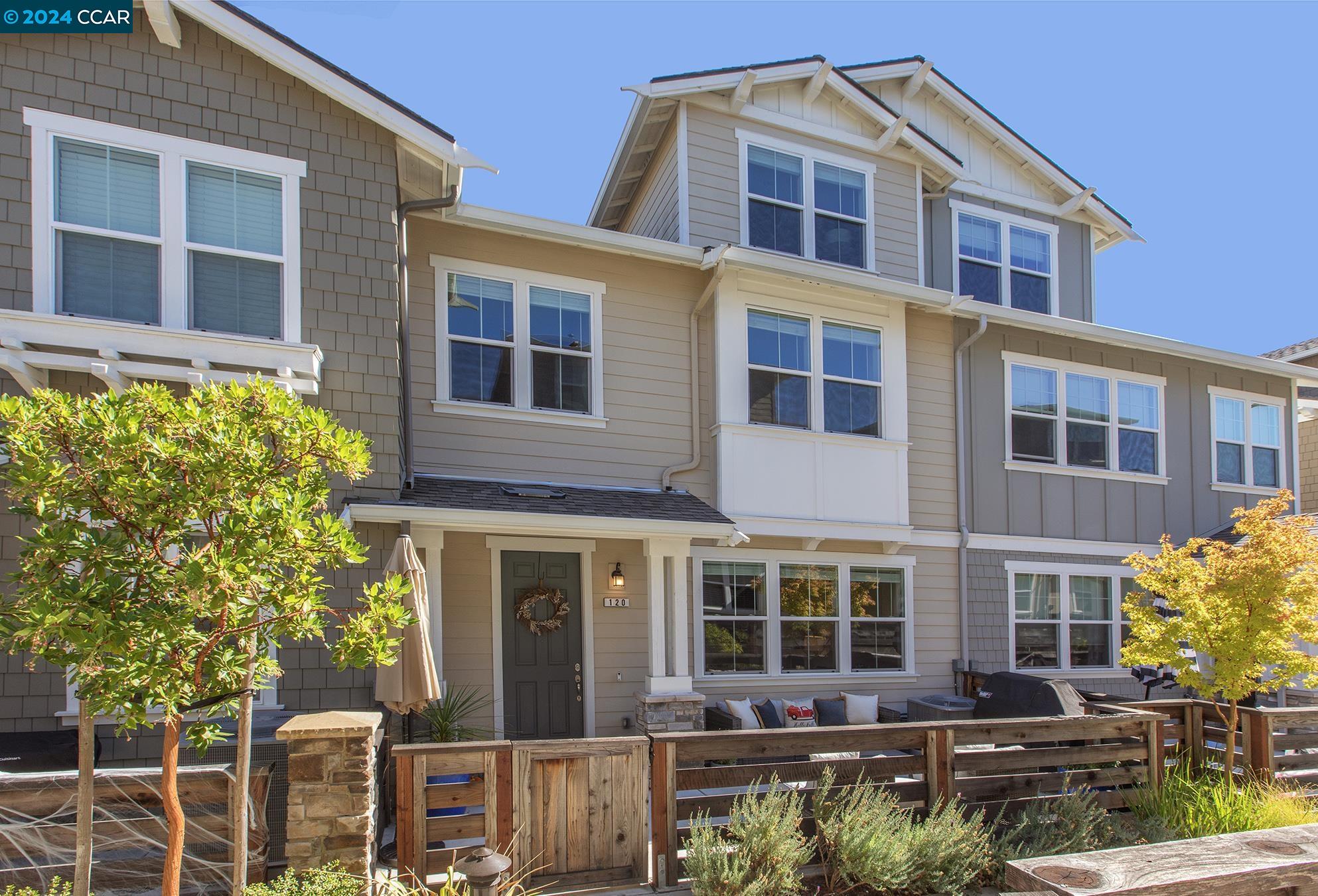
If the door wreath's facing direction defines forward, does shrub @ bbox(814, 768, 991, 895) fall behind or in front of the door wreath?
in front

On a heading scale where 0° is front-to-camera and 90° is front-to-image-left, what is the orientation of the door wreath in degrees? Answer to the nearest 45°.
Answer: approximately 0°

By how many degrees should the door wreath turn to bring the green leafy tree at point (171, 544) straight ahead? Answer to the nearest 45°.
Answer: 0° — it already faces it

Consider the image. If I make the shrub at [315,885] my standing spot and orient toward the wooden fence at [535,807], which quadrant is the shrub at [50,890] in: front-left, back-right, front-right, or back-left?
back-left

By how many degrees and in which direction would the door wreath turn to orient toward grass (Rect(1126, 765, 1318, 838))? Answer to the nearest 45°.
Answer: approximately 45° to its left

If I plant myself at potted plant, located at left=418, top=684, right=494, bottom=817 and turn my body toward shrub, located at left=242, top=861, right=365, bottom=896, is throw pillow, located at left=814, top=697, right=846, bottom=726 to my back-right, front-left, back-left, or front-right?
back-left

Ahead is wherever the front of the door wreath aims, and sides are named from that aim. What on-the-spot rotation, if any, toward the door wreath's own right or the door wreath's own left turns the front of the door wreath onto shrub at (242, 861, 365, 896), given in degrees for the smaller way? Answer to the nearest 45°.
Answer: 0° — it already faces it

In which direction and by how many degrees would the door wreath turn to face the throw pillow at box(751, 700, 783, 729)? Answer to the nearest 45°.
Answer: approximately 90° to its left
